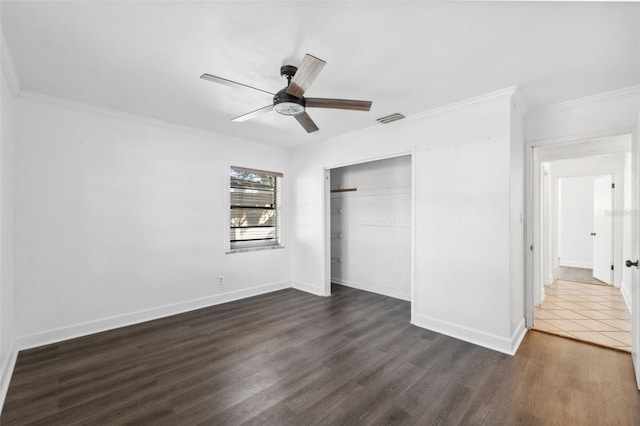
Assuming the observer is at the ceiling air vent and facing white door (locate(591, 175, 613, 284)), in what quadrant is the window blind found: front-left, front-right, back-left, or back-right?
back-left

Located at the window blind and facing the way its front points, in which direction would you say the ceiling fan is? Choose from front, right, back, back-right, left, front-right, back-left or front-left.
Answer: front-right

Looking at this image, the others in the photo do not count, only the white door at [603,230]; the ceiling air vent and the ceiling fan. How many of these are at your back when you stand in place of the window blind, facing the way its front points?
0

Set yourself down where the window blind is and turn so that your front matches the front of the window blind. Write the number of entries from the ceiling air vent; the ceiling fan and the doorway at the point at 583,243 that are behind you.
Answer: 0

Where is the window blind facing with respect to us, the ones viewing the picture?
facing the viewer and to the right of the viewer

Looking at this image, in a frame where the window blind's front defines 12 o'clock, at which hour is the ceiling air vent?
The ceiling air vent is roughly at 12 o'clock from the window blind.

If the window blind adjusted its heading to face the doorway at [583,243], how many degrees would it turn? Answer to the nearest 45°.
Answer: approximately 45° to its left

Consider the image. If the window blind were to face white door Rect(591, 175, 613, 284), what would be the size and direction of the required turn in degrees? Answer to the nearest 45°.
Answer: approximately 45° to its left
